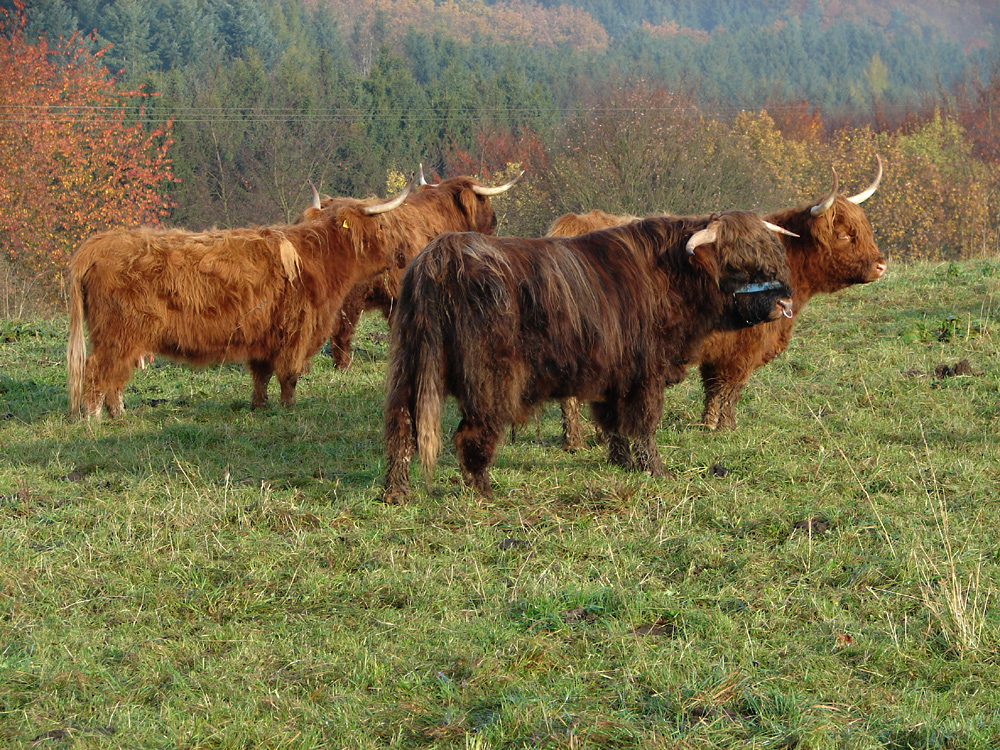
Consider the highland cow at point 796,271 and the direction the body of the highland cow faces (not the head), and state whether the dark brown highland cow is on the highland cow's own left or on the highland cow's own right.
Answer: on the highland cow's own right

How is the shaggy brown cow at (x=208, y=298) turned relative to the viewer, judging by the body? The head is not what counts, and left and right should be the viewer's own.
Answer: facing to the right of the viewer

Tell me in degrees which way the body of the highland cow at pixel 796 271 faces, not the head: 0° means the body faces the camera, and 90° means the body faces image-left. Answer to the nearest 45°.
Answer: approximately 270°

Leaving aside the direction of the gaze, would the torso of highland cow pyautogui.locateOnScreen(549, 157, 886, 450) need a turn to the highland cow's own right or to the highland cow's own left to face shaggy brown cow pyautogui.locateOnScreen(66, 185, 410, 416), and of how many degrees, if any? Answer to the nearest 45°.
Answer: approximately 180°

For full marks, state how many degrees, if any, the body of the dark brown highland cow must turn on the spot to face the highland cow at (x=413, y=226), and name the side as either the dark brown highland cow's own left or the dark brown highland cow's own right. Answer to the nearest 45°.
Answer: approximately 45° to the dark brown highland cow's own left

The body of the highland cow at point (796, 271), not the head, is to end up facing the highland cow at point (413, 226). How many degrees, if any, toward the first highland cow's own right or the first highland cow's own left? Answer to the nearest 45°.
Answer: approximately 135° to the first highland cow's own left

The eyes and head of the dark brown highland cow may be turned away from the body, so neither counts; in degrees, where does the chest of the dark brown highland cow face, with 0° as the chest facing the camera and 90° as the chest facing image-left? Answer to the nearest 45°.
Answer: approximately 225°

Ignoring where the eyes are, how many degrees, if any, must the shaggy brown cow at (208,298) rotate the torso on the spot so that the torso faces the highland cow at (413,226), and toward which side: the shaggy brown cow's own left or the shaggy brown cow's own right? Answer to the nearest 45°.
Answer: approximately 45° to the shaggy brown cow's own left

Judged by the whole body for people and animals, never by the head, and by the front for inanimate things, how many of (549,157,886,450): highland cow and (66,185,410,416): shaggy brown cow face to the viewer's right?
2

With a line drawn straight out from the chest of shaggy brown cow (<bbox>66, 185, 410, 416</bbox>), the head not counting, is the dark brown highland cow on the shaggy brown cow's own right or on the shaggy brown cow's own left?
on the shaggy brown cow's own right

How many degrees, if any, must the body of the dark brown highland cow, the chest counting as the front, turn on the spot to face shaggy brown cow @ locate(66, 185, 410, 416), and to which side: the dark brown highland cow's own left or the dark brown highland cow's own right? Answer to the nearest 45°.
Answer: approximately 90° to the dark brown highland cow's own left
